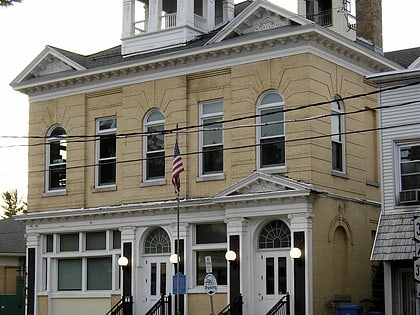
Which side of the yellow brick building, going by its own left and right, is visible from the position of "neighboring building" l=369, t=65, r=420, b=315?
left

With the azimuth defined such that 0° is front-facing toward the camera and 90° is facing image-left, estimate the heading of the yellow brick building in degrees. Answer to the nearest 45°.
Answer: approximately 45°
